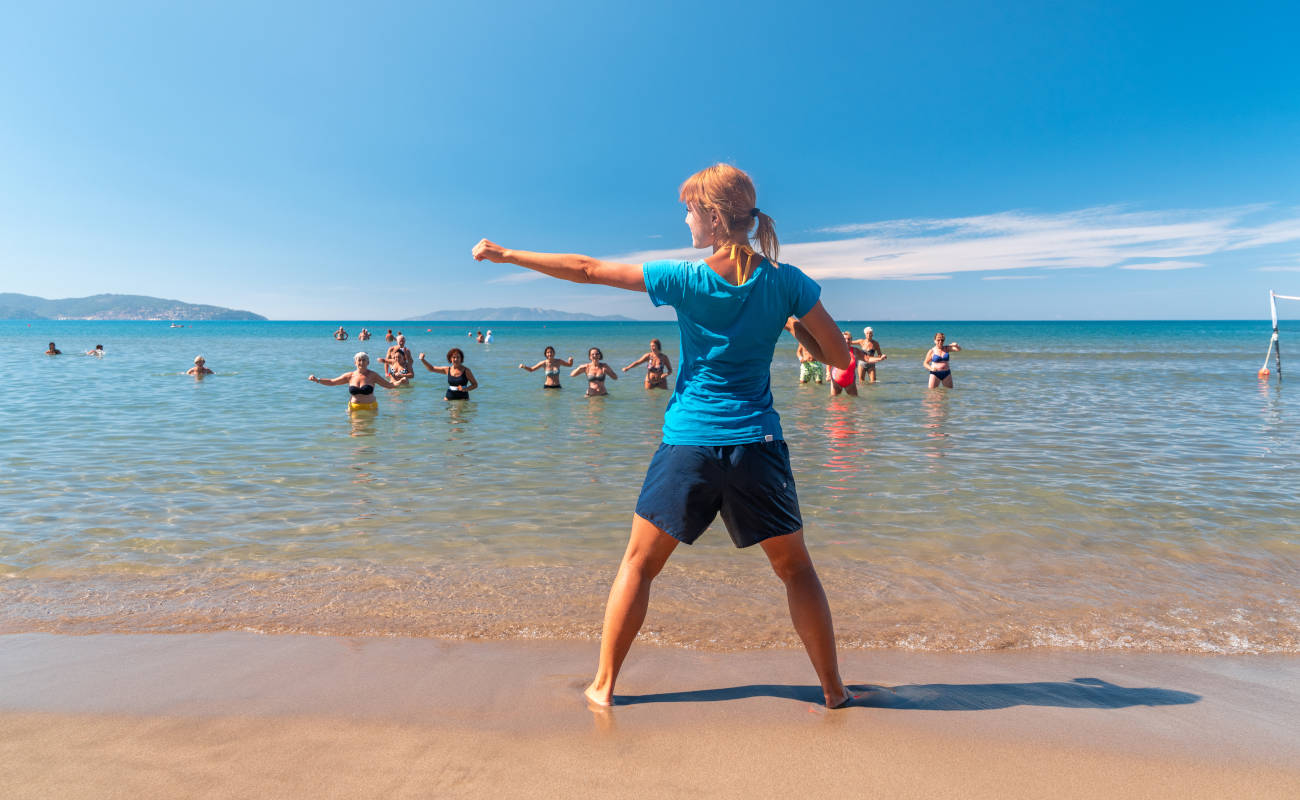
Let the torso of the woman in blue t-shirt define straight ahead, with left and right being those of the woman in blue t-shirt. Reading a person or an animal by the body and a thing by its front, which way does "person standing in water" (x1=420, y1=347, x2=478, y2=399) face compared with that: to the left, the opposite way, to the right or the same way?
the opposite way

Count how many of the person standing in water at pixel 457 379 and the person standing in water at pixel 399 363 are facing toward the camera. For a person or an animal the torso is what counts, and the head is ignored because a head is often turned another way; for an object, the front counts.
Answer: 2

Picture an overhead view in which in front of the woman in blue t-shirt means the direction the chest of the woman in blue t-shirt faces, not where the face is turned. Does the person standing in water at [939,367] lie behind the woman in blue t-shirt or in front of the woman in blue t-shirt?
in front

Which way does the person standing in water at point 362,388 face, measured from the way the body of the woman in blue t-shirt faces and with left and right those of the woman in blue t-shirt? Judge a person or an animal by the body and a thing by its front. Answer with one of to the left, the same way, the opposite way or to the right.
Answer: the opposite way

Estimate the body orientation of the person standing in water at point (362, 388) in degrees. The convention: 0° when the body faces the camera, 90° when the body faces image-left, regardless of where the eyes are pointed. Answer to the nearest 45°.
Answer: approximately 0°

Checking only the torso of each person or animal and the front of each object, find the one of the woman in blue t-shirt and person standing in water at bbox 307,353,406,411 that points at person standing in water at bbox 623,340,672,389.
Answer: the woman in blue t-shirt

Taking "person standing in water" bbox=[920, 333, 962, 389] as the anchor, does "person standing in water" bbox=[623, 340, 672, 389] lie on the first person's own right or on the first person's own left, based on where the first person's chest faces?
on the first person's own right

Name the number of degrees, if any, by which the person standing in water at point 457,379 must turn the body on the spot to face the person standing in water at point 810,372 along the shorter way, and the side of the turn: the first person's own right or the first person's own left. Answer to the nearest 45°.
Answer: approximately 90° to the first person's own left

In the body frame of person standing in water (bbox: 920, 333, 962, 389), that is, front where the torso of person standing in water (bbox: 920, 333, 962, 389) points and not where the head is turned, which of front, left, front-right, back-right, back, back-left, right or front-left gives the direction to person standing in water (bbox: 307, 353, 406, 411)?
front-right

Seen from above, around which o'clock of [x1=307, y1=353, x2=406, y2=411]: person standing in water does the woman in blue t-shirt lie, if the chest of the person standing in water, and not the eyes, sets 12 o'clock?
The woman in blue t-shirt is roughly at 12 o'clock from the person standing in water.

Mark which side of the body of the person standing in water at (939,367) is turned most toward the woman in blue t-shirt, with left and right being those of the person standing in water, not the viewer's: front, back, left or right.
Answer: front

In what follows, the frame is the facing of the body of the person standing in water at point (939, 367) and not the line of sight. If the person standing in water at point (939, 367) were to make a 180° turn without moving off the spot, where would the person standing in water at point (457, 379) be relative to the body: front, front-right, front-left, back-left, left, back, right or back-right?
back-left

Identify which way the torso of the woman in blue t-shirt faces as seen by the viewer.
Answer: away from the camera
